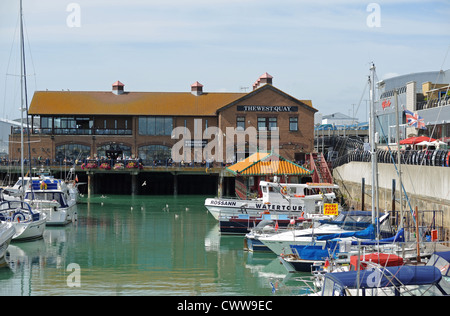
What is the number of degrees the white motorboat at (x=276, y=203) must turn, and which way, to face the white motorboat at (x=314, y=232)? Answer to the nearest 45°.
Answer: approximately 90° to its left

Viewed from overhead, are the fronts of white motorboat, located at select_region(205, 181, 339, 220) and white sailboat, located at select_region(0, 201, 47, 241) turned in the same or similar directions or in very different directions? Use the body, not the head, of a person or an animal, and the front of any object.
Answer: very different directions

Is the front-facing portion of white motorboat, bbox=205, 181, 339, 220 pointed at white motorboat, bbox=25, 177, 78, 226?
yes

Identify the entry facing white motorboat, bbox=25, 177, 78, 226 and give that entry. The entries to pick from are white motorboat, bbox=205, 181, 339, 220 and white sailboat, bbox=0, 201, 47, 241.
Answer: white motorboat, bbox=205, 181, 339, 220

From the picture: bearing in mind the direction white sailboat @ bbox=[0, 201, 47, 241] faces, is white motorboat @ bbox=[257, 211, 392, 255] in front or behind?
in front

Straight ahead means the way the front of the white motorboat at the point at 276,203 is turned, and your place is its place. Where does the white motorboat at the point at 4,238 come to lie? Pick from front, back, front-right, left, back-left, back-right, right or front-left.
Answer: front-left

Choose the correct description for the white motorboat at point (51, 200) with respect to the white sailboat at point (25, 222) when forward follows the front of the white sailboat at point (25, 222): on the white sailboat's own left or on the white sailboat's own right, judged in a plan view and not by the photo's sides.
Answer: on the white sailboat's own left

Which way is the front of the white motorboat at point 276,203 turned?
to the viewer's left

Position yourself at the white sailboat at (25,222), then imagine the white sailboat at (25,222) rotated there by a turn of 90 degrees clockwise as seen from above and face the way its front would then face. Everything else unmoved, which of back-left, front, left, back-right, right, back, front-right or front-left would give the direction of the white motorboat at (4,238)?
front-left

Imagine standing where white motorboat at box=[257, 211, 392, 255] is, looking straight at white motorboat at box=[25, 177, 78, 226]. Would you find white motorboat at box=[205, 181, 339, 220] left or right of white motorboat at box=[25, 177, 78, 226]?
right

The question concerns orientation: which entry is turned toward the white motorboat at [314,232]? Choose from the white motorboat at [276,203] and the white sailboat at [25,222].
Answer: the white sailboat at [25,222]

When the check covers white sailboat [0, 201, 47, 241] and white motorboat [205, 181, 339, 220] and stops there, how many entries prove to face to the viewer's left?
1
